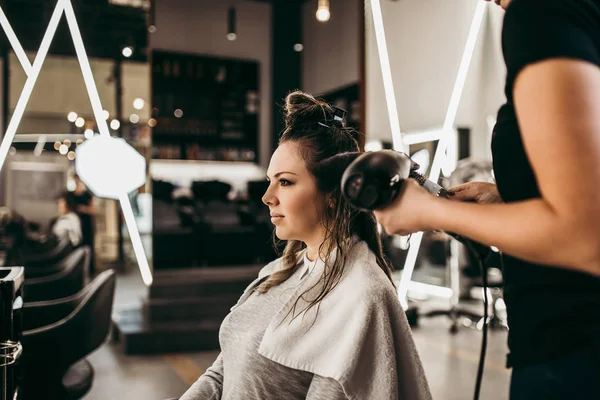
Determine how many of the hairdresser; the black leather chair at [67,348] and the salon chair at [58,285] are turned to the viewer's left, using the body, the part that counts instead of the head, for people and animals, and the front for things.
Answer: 3

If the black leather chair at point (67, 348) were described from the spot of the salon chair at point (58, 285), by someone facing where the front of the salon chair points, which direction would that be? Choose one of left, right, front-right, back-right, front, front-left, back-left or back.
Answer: left

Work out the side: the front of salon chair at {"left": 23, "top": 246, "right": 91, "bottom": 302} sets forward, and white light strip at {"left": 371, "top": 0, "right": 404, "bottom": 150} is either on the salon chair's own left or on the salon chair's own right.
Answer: on the salon chair's own right

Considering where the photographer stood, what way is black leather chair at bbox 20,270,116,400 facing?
facing to the left of the viewer

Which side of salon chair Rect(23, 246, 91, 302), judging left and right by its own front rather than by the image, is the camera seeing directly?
left

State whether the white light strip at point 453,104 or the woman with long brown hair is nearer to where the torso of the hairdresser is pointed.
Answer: the woman with long brown hair

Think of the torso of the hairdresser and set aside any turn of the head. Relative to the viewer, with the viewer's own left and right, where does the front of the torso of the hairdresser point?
facing to the left of the viewer

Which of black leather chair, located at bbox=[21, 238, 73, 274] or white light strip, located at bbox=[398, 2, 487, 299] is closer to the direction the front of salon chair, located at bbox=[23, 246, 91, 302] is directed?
the black leather chair

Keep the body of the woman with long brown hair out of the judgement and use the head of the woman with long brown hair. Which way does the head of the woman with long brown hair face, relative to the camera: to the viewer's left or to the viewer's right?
to the viewer's left

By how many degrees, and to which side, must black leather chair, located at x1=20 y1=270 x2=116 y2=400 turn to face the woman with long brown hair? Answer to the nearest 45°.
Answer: approximately 135° to its left

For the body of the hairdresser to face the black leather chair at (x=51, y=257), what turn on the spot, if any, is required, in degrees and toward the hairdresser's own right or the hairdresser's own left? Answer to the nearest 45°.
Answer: approximately 45° to the hairdresser's own right

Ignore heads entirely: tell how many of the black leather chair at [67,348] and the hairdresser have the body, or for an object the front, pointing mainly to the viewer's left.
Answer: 2
